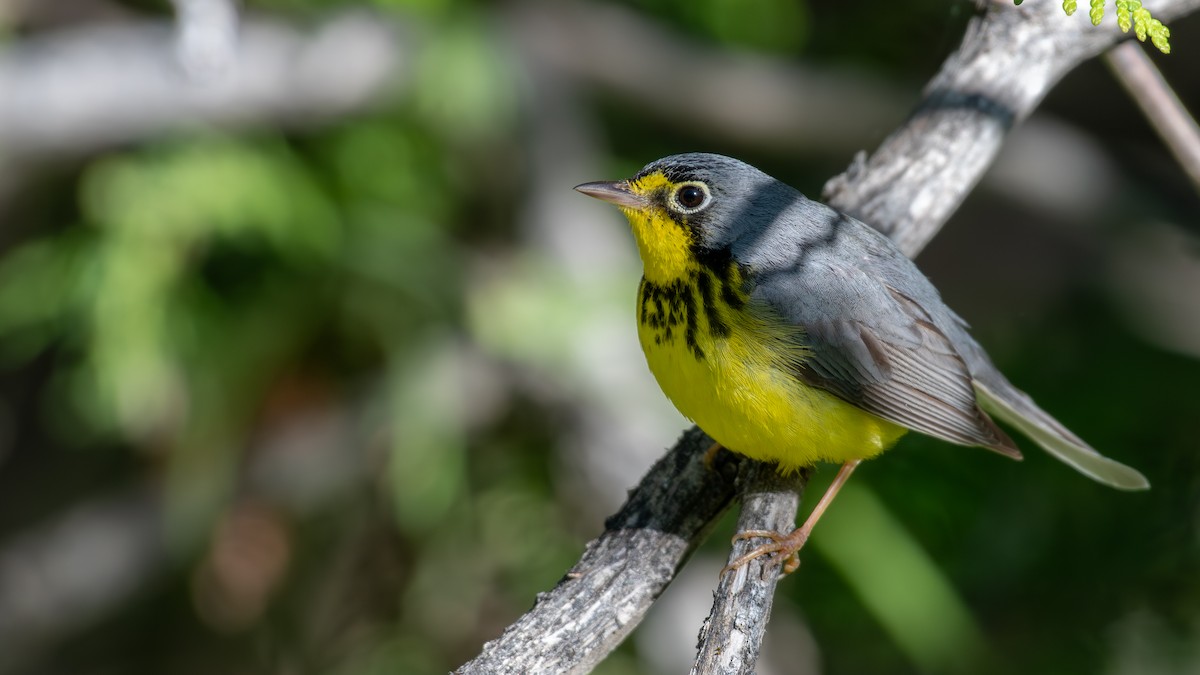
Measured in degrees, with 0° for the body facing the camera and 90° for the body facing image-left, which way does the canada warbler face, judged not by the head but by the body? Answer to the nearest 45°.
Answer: approximately 90°
